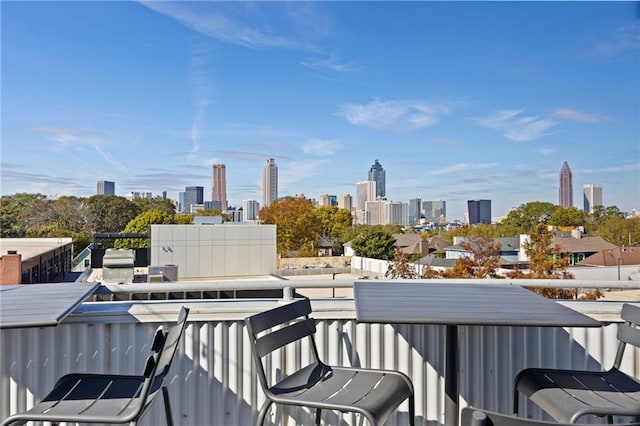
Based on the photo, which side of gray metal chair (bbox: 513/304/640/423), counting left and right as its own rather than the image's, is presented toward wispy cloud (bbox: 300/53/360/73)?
right

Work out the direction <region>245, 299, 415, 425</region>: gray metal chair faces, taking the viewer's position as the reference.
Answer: facing the viewer and to the right of the viewer

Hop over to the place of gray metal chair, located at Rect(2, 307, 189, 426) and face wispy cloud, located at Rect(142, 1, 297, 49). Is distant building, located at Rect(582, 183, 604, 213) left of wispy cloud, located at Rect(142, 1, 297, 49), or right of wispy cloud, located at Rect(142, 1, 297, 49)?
right

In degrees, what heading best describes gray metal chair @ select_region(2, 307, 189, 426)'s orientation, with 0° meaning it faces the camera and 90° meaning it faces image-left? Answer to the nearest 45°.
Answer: approximately 90°

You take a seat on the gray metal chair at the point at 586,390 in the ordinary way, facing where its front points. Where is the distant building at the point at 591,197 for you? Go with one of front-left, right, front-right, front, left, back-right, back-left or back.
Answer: back-right

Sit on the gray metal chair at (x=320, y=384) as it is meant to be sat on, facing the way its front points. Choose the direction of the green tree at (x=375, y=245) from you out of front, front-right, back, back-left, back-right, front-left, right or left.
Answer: back-left

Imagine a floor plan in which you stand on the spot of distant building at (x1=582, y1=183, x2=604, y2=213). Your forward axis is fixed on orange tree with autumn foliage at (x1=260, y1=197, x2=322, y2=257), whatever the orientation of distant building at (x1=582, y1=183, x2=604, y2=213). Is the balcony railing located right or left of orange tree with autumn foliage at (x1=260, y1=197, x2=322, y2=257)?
left

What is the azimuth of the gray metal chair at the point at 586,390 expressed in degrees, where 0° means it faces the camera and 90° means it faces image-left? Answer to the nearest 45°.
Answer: approximately 45°

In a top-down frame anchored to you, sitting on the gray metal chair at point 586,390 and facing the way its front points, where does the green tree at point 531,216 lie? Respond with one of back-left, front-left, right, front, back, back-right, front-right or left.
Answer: back-right

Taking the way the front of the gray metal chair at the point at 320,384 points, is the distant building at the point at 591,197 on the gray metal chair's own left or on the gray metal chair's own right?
on the gray metal chair's own left

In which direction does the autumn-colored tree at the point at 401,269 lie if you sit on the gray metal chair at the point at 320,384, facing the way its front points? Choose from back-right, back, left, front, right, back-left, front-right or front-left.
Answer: back-left

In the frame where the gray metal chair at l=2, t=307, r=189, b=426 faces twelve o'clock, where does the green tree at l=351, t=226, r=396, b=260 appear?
The green tree is roughly at 4 o'clock from the gray metal chair.

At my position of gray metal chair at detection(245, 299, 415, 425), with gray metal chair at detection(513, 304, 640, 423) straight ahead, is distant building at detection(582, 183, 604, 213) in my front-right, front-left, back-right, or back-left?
front-left

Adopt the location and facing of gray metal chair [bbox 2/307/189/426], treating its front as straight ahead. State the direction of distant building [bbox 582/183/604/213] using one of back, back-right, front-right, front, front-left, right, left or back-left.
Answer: back-right

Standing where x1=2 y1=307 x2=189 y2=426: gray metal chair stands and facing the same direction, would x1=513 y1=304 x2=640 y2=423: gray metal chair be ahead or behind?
behind

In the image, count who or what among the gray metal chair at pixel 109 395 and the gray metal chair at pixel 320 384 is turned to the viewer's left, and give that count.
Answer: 1

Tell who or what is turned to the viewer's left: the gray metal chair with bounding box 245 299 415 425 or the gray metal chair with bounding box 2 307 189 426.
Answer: the gray metal chair with bounding box 2 307 189 426

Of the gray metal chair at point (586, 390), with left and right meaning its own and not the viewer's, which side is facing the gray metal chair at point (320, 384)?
front

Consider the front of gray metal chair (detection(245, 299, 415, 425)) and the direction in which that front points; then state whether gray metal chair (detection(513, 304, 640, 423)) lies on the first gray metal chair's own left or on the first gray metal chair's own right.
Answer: on the first gray metal chair's own left
